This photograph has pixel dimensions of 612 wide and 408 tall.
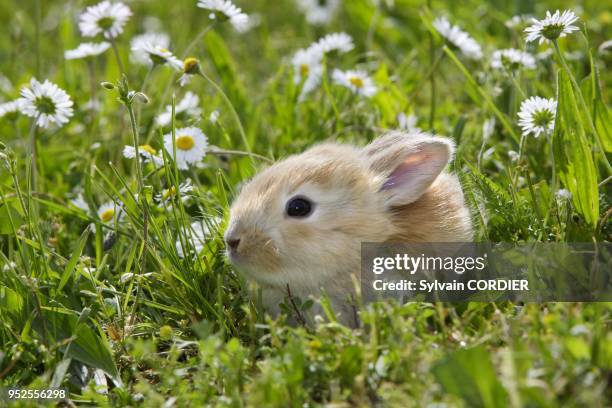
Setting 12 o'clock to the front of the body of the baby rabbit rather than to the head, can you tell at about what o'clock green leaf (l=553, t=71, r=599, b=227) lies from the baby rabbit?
The green leaf is roughly at 6 o'clock from the baby rabbit.

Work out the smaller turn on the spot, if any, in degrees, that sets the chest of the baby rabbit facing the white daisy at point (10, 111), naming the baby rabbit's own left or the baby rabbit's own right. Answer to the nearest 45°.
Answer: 0° — it already faces it

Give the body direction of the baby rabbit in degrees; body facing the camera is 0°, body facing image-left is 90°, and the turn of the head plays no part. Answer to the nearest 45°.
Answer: approximately 90°

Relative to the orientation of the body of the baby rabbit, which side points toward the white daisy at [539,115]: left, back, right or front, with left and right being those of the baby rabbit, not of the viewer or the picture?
back

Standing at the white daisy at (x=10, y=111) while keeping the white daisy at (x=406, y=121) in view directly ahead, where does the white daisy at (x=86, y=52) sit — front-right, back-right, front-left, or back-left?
front-left

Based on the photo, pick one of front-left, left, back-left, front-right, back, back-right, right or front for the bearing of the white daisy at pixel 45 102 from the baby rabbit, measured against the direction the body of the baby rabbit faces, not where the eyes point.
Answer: front

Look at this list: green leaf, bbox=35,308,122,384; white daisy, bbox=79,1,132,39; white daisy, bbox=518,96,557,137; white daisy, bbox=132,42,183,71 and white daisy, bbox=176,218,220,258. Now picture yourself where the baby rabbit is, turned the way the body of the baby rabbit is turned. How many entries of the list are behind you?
1

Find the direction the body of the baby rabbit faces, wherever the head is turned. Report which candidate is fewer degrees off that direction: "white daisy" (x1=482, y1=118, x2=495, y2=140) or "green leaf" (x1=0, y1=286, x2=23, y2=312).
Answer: the green leaf

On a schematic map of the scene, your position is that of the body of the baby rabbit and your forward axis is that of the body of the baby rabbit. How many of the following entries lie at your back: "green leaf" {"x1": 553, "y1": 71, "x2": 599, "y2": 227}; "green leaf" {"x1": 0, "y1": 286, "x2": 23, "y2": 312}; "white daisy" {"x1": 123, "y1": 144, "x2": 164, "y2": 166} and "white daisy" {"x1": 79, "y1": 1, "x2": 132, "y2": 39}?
1

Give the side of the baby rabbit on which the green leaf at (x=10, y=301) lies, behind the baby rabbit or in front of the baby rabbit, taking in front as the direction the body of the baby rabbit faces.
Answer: in front

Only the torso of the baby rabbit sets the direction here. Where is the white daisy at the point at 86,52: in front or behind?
in front
